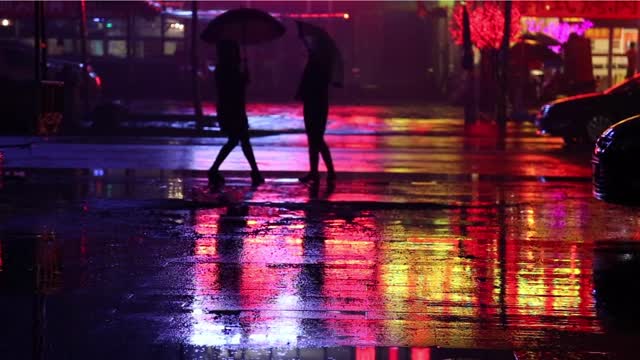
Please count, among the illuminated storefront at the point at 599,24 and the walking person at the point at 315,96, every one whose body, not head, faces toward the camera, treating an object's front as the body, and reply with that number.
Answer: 1

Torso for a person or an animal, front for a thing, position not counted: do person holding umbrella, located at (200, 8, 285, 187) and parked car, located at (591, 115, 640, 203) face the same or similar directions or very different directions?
very different directions

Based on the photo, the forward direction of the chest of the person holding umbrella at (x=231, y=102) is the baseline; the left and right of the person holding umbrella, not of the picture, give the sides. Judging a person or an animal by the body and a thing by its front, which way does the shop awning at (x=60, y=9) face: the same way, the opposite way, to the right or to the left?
to the right

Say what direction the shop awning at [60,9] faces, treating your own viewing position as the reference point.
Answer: facing the viewer

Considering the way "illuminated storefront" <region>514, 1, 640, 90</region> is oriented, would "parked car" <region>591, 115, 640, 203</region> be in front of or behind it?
in front

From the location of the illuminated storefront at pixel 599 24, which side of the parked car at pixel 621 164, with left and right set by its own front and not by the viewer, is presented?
right

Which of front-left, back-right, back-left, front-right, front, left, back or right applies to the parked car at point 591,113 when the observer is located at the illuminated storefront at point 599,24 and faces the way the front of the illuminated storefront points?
front

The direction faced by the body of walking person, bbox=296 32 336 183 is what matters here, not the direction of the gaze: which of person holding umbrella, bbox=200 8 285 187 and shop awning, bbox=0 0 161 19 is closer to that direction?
the person holding umbrella

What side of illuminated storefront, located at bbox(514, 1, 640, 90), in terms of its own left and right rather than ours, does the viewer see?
front

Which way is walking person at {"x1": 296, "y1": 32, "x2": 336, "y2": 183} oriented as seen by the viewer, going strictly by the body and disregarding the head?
to the viewer's left

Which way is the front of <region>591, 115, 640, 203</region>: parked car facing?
to the viewer's left

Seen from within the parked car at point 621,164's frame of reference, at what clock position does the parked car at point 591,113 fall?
the parked car at point 591,113 is roughly at 3 o'clock from the parked car at point 621,164.

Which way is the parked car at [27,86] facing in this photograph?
to the viewer's left

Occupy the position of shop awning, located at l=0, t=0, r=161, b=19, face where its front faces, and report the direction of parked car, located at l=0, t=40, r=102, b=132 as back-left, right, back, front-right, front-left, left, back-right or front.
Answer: front

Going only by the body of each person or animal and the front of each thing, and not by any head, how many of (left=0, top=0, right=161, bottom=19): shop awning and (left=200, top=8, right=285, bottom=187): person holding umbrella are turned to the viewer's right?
1

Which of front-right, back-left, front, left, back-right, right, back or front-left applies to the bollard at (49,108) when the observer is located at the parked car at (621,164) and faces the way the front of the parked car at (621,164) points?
front-right

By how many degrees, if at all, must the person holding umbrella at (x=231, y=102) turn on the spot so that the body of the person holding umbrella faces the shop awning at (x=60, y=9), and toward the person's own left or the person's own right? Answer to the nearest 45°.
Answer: approximately 90° to the person's own left

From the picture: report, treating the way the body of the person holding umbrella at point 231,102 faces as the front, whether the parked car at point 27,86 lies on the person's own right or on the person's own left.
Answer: on the person's own left

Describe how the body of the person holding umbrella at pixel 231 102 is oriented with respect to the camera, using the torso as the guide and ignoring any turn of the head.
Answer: to the viewer's right
